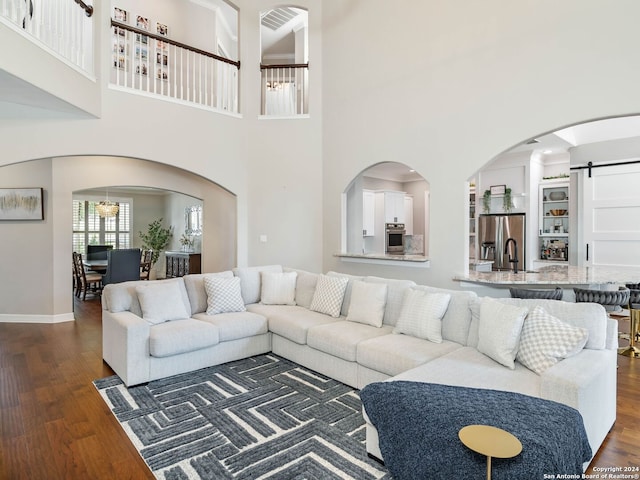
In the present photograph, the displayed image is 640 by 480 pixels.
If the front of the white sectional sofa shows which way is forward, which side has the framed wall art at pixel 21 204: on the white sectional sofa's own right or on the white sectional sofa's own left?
on the white sectional sofa's own right

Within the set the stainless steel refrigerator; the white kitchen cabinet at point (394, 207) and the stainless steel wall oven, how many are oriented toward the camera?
3

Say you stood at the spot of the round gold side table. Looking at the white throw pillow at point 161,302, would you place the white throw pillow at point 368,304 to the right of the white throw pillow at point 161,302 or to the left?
right

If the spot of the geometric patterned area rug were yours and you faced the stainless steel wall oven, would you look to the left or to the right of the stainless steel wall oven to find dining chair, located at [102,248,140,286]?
left

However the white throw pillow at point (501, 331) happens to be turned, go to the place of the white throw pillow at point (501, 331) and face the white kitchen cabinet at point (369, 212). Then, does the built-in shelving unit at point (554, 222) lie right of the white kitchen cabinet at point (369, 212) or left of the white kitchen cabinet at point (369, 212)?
right

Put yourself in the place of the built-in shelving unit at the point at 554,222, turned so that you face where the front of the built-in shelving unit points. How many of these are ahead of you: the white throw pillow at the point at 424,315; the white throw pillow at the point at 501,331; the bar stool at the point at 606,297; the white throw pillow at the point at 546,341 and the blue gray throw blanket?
5

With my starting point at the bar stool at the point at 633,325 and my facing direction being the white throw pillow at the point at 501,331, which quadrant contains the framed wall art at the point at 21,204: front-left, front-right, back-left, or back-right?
front-right

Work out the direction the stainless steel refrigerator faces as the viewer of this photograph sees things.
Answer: facing the viewer

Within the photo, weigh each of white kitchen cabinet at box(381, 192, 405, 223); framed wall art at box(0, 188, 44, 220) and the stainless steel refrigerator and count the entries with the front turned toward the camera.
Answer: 3

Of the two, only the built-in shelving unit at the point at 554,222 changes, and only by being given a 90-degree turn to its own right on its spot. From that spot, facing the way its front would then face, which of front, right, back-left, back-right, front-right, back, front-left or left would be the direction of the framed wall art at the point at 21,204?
front-left

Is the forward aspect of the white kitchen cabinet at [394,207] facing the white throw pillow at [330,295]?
yes

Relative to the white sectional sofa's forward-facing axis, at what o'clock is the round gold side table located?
The round gold side table is roughly at 10 o'clock from the white sectional sofa.

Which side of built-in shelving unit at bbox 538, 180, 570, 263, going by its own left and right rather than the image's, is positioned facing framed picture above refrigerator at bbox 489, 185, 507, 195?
right

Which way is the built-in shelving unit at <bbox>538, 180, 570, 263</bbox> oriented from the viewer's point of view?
toward the camera
